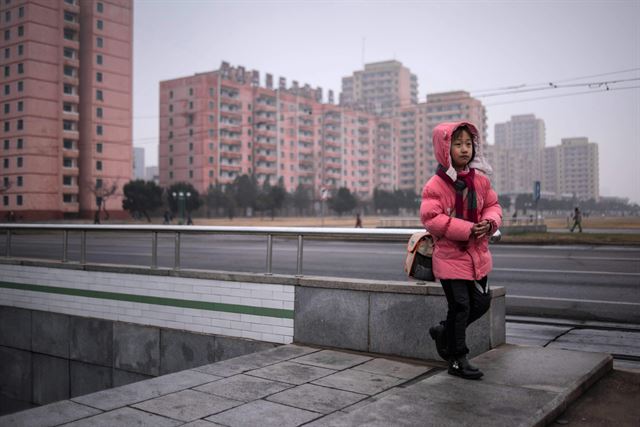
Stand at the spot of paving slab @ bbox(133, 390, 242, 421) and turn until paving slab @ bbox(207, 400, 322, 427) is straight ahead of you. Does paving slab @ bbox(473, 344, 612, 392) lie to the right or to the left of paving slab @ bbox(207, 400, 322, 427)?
left

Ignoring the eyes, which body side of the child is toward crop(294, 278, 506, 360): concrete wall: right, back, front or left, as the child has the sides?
back

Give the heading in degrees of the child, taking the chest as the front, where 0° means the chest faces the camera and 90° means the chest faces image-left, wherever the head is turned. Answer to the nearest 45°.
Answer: approximately 315°

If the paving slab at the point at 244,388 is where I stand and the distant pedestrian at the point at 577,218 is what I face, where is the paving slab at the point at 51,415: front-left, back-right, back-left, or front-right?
back-left

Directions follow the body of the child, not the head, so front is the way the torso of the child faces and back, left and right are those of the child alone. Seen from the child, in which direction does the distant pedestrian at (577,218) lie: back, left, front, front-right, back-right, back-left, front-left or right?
back-left

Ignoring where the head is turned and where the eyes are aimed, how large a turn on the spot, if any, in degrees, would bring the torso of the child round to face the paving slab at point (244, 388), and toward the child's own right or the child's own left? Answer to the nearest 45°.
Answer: approximately 135° to the child's own right
